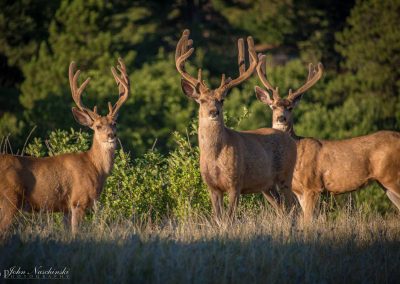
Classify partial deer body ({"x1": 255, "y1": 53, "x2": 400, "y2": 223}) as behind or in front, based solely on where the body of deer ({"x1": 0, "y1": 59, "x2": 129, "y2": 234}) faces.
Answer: in front

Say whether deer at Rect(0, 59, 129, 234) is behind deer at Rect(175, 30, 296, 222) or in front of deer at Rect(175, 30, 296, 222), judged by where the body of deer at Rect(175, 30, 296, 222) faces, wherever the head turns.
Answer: in front

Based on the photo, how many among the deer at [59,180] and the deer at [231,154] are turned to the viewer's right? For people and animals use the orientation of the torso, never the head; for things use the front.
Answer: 1

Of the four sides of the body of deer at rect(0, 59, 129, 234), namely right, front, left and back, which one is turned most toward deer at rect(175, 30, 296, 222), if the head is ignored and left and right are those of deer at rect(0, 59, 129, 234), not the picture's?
front

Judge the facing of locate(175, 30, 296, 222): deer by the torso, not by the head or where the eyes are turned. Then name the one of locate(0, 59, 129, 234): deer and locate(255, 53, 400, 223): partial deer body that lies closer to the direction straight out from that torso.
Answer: the deer

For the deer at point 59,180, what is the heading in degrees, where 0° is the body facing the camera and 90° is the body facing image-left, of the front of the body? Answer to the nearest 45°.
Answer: approximately 270°

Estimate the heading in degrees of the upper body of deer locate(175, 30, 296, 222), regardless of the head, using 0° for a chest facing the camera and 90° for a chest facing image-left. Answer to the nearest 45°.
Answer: approximately 45°

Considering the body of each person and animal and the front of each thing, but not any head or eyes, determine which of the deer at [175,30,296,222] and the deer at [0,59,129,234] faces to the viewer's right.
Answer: the deer at [0,59,129,234]

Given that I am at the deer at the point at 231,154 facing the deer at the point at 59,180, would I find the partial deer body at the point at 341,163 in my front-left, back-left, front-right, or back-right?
back-right
